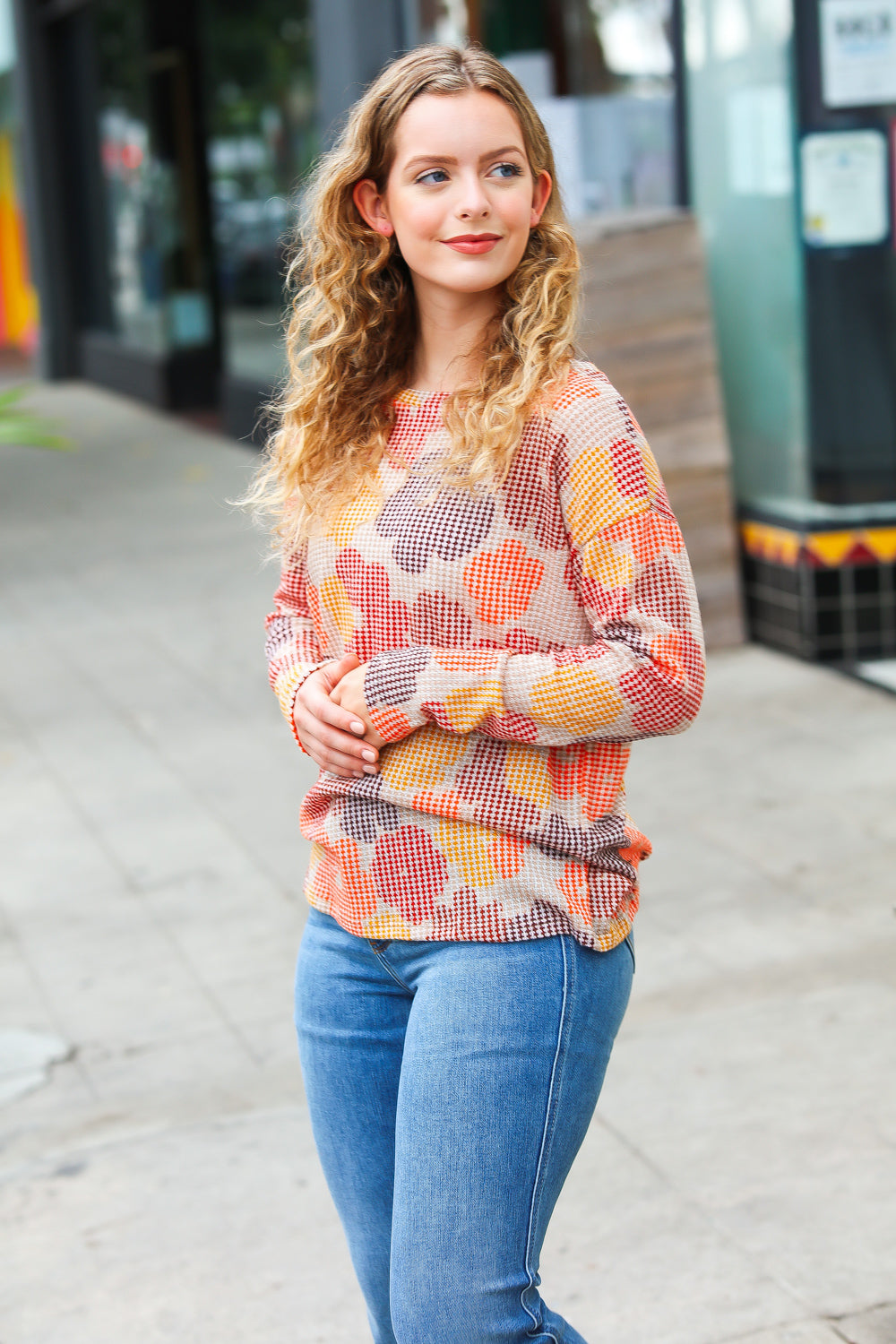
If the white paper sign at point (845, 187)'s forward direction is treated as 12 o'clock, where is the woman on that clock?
The woman is roughly at 12 o'clock from the white paper sign.

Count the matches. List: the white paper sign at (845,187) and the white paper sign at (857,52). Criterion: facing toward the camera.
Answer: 2

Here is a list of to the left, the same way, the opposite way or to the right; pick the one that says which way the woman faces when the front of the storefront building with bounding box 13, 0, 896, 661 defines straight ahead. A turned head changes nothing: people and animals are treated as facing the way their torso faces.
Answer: the same way

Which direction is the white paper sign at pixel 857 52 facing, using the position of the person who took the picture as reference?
facing the viewer

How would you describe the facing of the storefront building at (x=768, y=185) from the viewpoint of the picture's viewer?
facing the viewer and to the left of the viewer

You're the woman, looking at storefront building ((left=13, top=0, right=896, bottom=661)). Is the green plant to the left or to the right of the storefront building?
left

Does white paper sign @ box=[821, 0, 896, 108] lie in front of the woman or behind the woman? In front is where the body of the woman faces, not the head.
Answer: behind

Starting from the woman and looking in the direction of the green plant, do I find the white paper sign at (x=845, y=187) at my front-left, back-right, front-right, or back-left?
front-right

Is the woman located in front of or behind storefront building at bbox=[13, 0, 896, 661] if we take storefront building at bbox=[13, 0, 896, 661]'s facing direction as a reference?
in front
